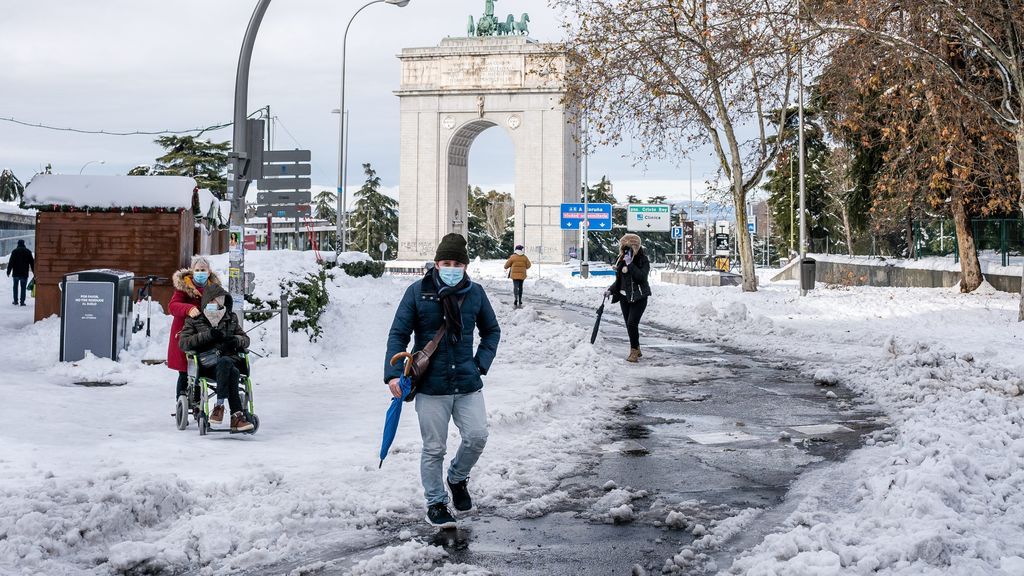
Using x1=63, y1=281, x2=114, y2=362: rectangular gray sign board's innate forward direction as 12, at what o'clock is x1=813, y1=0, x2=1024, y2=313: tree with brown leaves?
The tree with brown leaves is roughly at 9 o'clock from the rectangular gray sign board.

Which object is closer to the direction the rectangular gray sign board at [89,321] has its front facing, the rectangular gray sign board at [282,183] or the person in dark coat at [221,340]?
the person in dark coat

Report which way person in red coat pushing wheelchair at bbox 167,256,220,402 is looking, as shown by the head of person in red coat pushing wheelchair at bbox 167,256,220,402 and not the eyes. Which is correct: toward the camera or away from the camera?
toward the camera

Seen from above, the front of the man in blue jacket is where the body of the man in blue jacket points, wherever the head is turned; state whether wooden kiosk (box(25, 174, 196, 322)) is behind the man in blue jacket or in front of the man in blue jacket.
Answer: behind

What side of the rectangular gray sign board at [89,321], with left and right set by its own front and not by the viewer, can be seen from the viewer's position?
front

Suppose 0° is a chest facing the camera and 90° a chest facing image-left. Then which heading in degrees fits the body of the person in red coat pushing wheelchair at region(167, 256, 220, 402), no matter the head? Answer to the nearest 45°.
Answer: approximately 315°

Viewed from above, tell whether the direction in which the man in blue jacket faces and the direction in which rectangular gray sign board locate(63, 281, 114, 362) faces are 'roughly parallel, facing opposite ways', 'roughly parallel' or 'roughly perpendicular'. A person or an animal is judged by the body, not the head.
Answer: roughly parallel

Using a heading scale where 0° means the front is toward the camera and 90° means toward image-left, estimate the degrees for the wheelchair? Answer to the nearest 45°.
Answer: approximately 315°

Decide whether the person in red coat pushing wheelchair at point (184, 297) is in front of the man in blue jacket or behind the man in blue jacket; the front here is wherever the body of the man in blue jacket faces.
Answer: behind

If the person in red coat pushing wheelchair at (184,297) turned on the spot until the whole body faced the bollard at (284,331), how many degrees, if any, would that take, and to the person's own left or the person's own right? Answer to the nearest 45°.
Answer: approximately 135° to the person's own left

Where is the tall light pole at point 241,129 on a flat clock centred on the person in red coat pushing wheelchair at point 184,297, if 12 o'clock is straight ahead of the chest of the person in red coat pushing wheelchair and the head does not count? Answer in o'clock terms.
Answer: The tall light pole is roughly at 8 o'clock from the person in red coat pushing wheelchair.

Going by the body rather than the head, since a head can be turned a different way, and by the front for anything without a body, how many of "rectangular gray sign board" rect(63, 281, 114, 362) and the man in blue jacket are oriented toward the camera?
2

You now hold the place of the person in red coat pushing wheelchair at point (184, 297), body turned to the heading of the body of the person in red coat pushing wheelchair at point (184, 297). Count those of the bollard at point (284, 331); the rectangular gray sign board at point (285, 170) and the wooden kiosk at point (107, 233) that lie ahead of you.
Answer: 0
